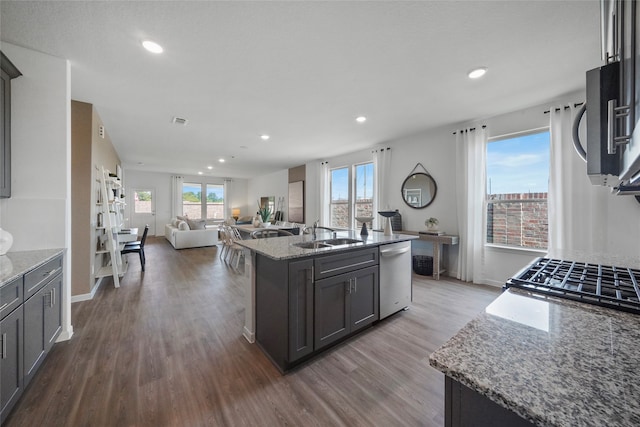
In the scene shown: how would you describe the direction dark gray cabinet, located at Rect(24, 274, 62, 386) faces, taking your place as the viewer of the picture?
facing to the right of the viewer

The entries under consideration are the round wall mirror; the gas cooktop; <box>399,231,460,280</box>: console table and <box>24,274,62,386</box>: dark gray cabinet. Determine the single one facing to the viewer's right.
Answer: the dark gray cabinet

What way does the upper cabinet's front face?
to the viewer's right

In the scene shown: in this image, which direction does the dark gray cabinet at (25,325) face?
to the viewer's right

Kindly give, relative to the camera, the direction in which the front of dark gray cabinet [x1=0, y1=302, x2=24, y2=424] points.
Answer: facing to the right of the viewer

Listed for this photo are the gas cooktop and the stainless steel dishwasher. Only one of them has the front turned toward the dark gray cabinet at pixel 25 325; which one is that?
the gas cooktop

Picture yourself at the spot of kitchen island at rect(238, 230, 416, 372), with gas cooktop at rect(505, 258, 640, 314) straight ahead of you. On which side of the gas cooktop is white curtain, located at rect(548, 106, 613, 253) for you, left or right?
left
